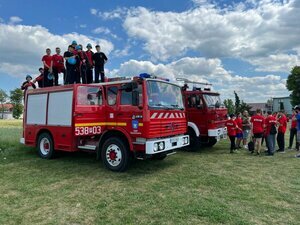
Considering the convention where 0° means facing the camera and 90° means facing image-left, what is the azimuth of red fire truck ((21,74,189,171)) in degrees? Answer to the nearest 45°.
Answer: approximately 315°

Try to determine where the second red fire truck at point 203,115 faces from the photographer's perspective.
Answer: facing the viewer and to the right of the viewer

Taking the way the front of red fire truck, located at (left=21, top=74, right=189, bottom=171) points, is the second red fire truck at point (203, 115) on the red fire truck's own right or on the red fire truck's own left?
on the red fire truck's own left

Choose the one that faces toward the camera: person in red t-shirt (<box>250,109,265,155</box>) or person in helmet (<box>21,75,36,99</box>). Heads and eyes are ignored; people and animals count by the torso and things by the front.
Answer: the person in helmet

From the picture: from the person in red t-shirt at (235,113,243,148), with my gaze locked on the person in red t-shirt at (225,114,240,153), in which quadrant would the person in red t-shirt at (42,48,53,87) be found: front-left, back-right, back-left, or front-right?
front-right

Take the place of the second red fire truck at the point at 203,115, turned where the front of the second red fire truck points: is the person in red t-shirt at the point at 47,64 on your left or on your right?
on your right

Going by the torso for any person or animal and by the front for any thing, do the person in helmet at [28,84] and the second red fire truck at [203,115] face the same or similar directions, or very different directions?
same or similar directions

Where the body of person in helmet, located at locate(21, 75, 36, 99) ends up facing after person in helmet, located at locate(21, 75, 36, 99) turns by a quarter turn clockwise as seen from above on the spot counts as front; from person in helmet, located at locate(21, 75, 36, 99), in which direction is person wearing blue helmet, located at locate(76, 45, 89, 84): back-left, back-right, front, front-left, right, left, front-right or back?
back-left

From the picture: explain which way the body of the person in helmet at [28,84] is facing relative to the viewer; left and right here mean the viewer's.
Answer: facing the viewer

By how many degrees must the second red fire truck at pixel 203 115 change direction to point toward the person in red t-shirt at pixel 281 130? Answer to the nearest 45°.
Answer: approximately 45° to its left

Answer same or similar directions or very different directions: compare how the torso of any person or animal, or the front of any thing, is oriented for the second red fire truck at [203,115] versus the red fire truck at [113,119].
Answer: same or similar directions
